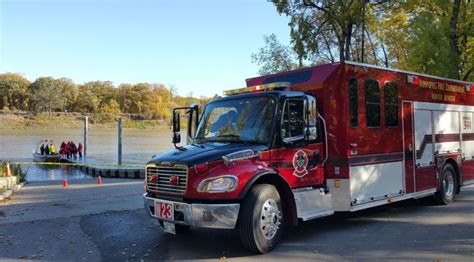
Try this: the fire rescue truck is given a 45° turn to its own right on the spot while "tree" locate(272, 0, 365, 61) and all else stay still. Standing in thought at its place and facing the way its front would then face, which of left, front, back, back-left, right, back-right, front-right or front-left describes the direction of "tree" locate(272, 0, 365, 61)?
right

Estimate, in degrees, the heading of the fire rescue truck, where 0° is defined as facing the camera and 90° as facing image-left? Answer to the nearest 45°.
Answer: approximately 45°
